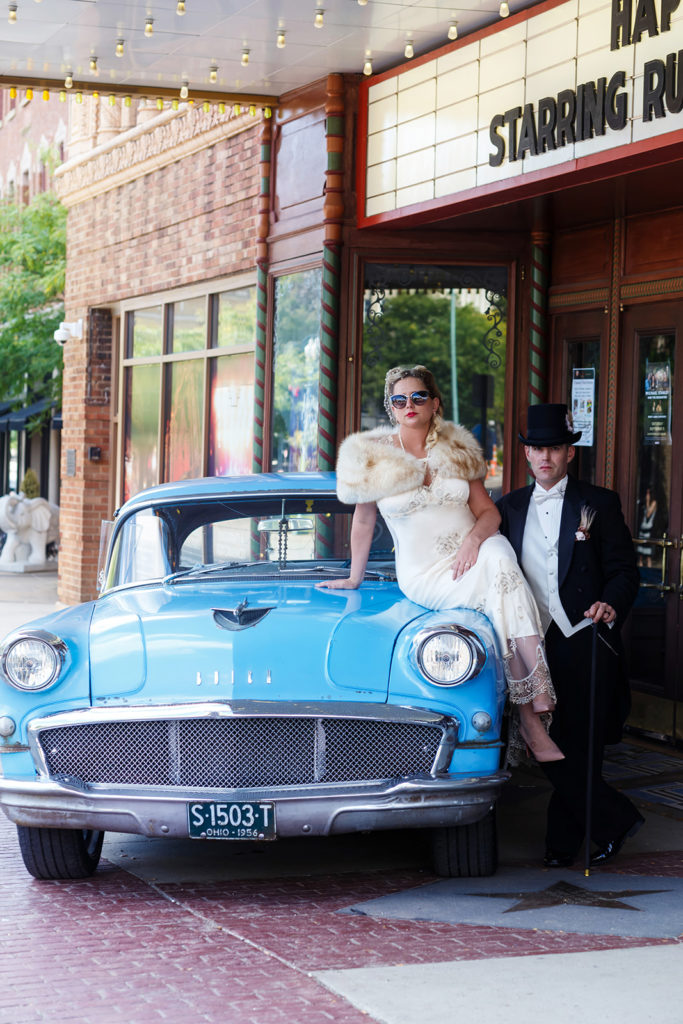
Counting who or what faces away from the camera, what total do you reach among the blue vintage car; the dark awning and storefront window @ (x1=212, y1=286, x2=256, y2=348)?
0

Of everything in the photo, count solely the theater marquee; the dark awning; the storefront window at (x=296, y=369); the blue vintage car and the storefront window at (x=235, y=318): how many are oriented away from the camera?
0

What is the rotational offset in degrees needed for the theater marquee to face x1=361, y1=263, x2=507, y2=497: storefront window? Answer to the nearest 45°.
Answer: approximately 135° to its right

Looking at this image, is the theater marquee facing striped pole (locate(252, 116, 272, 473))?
no

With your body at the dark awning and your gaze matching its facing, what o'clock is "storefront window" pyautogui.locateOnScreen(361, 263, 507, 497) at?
The storefront window is roughly at 10 o'clock from the dark awning.

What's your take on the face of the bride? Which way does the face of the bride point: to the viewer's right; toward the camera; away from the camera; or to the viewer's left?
toward the camera

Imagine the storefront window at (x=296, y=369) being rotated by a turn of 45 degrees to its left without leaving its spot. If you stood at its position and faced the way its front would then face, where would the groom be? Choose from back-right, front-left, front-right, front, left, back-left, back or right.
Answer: front

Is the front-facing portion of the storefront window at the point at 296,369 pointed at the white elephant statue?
no

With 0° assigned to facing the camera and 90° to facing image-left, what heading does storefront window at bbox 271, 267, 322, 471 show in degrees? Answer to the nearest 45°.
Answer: approximately 45°

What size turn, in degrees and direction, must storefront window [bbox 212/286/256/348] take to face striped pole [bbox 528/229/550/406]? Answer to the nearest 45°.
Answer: approximately 90° to its left

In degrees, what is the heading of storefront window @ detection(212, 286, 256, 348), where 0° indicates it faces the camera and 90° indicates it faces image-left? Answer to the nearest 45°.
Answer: approximately 45°

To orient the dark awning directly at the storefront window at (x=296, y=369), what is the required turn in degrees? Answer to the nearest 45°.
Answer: approximately 45° to its left

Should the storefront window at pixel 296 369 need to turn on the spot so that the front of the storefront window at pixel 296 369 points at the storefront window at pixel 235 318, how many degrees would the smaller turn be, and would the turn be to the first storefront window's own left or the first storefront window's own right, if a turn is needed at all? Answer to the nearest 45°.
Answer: approximately 135° to the first storefront window's own right

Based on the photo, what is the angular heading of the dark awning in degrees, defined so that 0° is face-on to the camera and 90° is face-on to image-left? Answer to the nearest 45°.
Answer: approximately 45°

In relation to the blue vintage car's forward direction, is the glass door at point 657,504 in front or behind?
behind

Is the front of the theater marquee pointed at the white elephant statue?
no

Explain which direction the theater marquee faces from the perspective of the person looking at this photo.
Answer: facing the viewer and to the left of the viewer

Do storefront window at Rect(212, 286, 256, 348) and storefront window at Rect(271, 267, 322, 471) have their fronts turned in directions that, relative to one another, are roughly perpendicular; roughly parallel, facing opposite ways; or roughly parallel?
roughly parallel

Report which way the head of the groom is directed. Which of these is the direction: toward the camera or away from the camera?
toward the camera

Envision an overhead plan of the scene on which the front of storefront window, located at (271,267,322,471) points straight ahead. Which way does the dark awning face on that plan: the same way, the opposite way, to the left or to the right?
the same way

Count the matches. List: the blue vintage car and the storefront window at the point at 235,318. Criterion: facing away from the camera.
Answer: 0

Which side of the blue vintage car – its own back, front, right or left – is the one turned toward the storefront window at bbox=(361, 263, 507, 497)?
back

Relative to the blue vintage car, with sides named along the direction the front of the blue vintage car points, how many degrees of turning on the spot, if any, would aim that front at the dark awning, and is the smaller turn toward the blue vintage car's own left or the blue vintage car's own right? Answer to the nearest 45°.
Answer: approximately 180°

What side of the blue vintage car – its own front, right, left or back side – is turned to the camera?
front

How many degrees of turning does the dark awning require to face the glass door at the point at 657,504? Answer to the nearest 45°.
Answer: approximately 45° to its left
